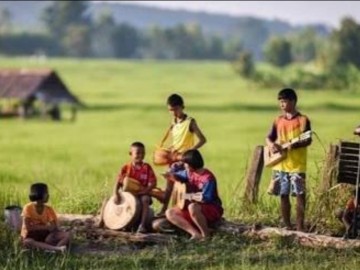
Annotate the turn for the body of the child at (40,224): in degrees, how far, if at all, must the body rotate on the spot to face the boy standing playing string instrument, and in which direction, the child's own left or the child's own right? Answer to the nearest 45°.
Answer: approximately 45° to the child's own left

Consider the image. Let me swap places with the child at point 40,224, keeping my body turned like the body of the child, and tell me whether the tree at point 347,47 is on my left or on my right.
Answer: on my left

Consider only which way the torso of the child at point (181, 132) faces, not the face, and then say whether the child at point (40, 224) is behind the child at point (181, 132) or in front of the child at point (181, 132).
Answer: in front

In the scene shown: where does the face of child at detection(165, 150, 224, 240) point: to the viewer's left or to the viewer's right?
to the viewer's left

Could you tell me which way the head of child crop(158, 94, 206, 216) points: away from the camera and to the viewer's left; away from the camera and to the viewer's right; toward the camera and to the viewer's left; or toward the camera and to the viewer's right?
toward the camera and to the viewer's left

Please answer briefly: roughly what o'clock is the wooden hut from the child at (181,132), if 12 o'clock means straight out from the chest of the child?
The wooden hut is roughly at 4 o'clock from the child.

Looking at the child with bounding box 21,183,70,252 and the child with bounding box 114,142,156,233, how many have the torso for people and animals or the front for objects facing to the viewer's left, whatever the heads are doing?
0

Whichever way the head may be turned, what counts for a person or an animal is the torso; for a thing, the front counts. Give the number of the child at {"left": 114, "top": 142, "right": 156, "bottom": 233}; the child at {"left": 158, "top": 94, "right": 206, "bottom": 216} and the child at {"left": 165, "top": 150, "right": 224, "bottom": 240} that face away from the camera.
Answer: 0

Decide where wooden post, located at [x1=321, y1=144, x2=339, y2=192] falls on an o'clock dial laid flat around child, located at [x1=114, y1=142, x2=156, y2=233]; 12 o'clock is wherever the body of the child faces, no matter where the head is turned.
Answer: The wooden post is roughly at 9 o'clock from the child.

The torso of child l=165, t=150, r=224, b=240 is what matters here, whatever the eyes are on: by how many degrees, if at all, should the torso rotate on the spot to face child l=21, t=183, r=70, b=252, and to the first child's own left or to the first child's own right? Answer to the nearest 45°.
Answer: approximately 45° to the first child's own right

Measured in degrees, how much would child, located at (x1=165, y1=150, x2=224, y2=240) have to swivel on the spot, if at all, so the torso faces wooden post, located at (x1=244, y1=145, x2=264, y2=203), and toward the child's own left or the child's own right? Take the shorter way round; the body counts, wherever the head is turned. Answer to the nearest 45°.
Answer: approximately 180°

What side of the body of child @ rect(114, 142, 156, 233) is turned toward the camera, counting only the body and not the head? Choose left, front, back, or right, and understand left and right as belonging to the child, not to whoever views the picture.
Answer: front

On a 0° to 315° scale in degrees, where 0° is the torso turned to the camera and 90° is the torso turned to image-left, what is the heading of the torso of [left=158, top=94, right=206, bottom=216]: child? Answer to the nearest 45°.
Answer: approximately 45°
